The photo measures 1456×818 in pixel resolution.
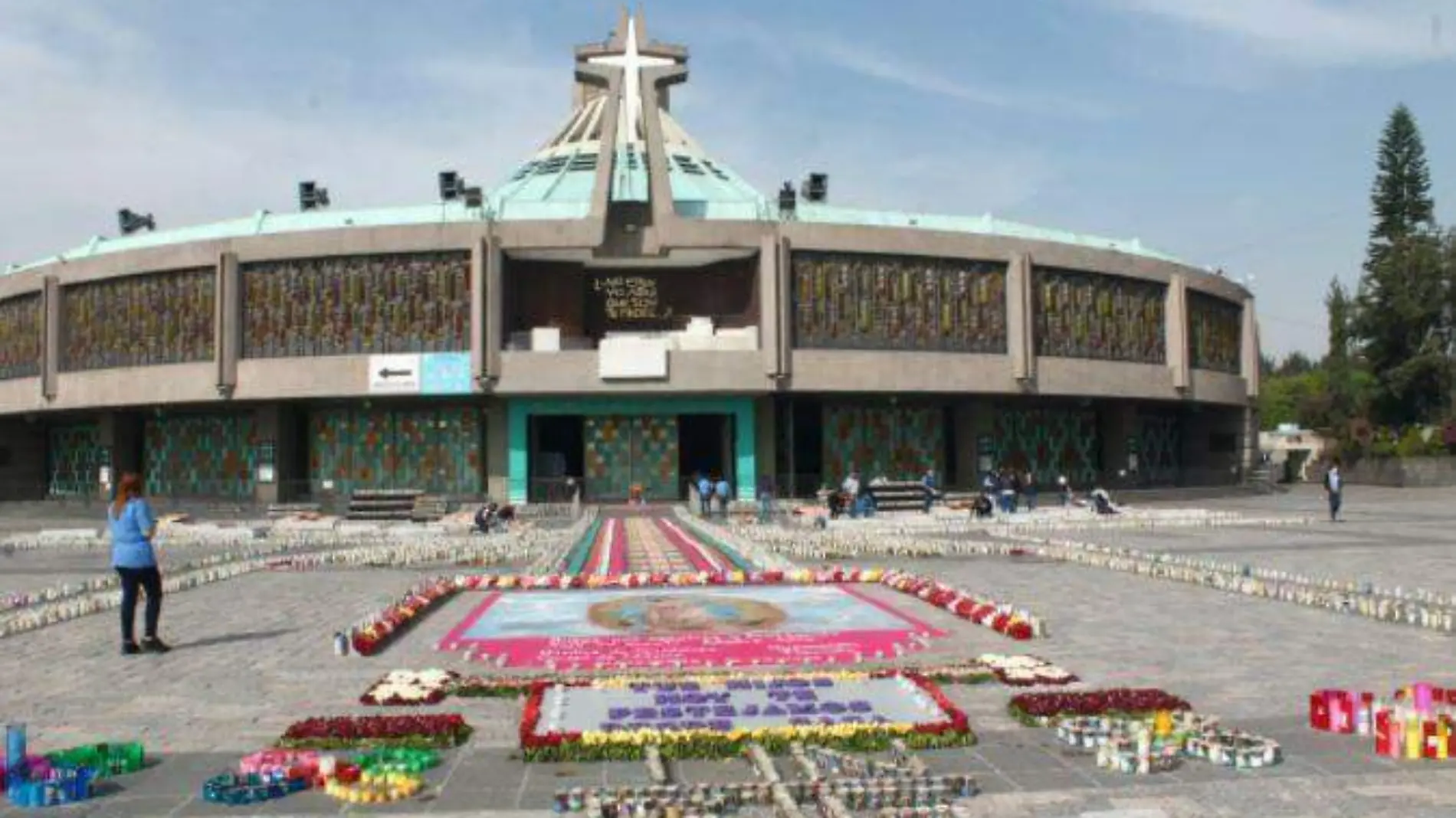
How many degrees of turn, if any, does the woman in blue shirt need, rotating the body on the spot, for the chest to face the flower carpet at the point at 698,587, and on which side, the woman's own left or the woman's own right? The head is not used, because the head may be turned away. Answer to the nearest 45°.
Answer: approximately 45° to the woman's own right

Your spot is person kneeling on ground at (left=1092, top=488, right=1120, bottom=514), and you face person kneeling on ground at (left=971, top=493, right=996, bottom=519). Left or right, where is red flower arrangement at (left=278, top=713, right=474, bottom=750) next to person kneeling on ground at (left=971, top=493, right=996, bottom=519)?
left

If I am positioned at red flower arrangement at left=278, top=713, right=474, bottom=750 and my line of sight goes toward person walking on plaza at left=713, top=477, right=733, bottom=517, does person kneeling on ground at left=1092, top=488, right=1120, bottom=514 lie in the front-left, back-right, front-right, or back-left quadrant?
front-right

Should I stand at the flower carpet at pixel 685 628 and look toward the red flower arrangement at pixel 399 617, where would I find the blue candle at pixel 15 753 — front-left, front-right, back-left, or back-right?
front-left

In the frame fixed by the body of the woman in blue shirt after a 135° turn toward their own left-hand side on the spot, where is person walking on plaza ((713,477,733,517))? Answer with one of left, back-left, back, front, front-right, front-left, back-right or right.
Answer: back-right

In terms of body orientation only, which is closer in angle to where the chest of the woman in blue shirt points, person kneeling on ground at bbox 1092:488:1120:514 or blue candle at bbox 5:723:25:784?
the person kneeling on ground

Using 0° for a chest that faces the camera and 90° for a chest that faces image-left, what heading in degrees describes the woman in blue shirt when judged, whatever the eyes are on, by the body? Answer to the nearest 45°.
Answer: approximately 225°

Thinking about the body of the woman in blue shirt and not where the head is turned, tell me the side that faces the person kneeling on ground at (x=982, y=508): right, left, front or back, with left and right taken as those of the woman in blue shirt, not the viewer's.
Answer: front

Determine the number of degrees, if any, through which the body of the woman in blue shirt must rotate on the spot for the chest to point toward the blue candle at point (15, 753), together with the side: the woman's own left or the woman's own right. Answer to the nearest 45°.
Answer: approximately 135° to the woman's own right

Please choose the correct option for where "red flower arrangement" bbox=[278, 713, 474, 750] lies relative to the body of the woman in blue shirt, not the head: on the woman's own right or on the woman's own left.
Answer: on the woman's own right

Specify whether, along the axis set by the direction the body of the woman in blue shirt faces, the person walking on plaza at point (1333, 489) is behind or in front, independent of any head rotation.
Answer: in front

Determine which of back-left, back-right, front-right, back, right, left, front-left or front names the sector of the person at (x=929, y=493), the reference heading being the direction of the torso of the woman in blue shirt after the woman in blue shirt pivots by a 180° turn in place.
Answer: back
